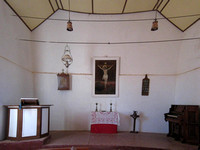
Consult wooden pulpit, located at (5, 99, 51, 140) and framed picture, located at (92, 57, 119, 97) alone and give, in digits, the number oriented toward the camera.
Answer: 2

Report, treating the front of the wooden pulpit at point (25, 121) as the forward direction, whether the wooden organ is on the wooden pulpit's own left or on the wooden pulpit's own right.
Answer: on the wooden pulpit's own left

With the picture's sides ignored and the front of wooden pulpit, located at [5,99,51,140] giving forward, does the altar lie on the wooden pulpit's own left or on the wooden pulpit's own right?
on the wooden pulpit's own left

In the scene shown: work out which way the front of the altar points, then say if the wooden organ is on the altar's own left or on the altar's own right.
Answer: on the altar's own left

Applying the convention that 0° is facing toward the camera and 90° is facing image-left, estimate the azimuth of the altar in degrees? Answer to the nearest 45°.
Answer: approximately 0°

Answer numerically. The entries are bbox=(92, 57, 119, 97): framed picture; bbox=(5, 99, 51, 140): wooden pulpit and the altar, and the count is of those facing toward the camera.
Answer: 3
